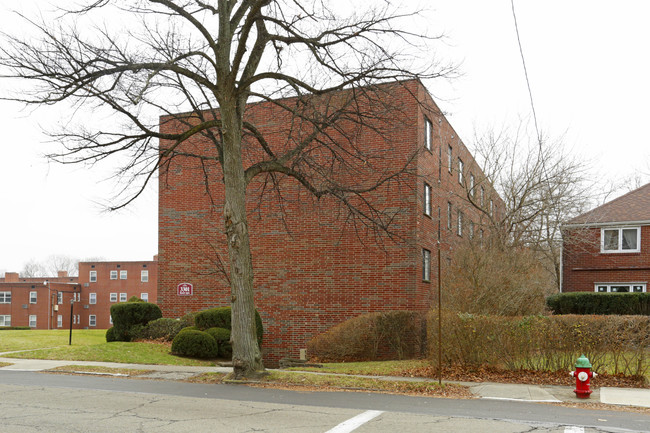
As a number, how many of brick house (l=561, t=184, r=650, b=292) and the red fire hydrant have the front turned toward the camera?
2

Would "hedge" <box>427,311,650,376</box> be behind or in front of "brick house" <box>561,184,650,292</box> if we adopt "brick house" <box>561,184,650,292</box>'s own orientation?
in front

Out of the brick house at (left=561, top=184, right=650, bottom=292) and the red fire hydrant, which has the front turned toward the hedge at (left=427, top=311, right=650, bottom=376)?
the brick house

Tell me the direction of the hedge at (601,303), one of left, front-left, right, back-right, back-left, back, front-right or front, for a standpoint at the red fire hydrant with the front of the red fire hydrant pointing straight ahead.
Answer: back

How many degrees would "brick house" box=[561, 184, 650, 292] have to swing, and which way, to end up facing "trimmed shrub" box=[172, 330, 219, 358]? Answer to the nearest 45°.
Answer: approximately 45° to its right

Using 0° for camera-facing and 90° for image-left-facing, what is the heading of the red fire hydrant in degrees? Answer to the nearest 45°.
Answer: approximately 0°

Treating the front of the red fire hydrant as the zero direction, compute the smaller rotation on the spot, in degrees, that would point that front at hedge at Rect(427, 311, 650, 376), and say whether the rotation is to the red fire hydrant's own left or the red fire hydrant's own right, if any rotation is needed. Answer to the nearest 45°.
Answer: approximately 180°

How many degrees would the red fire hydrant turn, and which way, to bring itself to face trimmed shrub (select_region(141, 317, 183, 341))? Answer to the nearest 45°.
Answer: approximately 135° to its right

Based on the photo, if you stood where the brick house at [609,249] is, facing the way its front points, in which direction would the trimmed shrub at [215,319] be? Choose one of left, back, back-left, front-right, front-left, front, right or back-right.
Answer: front-right

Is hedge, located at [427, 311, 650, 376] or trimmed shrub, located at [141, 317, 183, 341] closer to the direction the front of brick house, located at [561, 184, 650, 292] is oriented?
the hedge

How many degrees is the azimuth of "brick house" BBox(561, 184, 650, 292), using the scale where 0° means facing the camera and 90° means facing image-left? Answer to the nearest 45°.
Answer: approximately 0°
